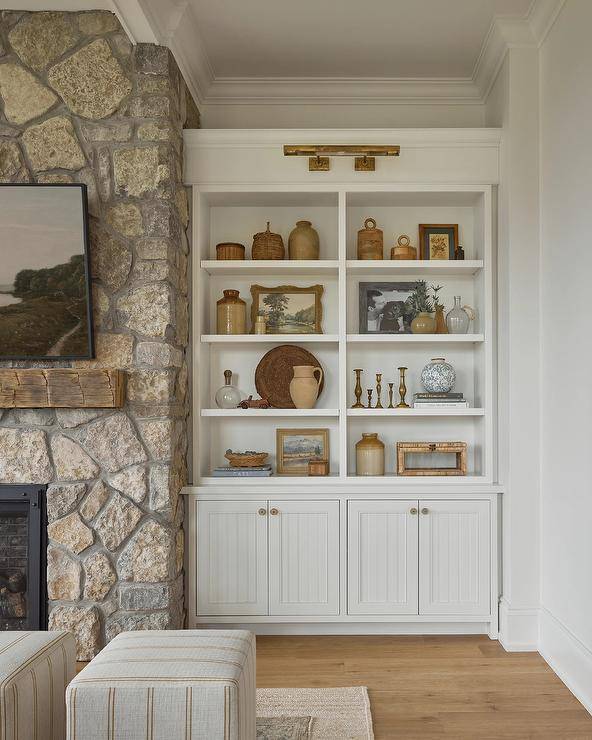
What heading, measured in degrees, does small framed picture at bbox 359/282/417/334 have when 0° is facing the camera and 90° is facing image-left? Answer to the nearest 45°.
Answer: approximately 0°

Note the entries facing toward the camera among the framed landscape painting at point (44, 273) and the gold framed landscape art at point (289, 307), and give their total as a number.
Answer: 2

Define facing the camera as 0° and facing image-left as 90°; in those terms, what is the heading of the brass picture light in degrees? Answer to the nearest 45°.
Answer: approximately 0°

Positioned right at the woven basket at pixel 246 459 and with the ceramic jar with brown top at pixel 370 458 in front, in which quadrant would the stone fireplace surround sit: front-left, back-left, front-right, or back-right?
back-right

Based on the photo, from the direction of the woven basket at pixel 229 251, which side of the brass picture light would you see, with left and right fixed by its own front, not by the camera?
right

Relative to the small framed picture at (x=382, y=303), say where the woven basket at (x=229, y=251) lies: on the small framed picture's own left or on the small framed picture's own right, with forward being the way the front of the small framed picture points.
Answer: on the small framed picture's own right
